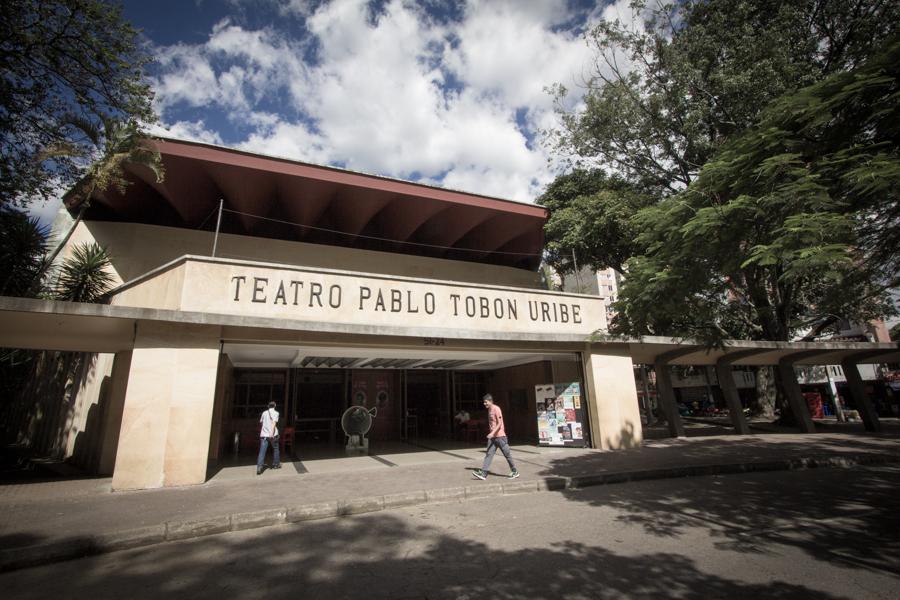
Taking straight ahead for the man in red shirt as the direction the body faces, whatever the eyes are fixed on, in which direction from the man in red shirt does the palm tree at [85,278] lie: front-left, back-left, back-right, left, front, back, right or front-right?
front

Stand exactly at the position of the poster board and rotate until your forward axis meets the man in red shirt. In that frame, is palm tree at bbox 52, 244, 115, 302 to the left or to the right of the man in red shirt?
right

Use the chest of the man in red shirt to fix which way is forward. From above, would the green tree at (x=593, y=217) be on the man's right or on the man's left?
on the man's right

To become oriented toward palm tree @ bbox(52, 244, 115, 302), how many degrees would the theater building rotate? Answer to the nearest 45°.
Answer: approximately 135° to its right

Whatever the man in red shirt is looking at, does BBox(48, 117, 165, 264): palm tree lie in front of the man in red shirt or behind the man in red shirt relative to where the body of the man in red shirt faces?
in front

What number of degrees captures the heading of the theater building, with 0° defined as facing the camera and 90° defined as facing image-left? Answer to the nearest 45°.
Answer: approximately 315°

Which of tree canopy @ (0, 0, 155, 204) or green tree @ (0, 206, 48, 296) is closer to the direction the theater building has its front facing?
the tree canopy

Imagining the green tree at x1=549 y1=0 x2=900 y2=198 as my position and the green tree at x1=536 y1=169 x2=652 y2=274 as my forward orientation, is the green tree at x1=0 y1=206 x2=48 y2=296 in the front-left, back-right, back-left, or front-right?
front-left
